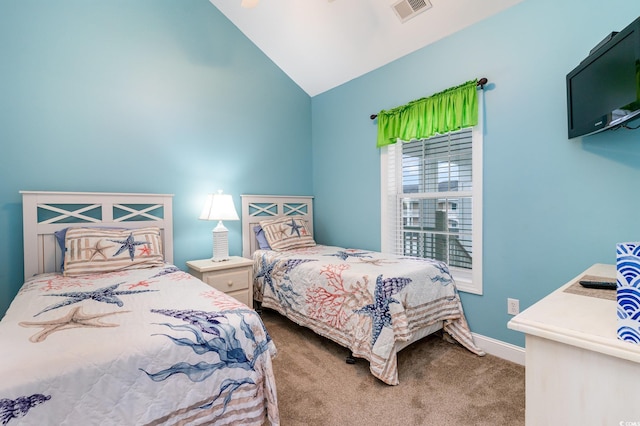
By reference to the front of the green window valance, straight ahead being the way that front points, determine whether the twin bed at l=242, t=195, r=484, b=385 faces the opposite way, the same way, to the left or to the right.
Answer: to the left

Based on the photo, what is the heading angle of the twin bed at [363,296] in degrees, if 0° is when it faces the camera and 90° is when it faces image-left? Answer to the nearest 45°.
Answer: approximately 315°

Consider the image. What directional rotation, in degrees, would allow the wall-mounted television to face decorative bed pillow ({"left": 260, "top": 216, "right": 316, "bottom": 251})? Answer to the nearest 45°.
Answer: approximately 45° to its right

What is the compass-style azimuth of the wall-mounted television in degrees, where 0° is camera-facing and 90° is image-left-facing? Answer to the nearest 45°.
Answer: approximately 45°

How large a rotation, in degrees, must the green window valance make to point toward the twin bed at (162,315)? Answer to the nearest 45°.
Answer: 0° — it already faces it

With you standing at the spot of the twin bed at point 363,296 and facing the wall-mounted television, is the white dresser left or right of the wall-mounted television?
right

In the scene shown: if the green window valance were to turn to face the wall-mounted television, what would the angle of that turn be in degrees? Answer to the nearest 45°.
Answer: approximately 90° to its left

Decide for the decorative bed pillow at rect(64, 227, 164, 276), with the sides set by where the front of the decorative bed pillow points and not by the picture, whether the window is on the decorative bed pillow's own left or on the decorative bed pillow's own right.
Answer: on the decorative bed pillow's own left

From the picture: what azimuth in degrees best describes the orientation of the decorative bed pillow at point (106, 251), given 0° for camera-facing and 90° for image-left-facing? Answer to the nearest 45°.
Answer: approximately 0°
